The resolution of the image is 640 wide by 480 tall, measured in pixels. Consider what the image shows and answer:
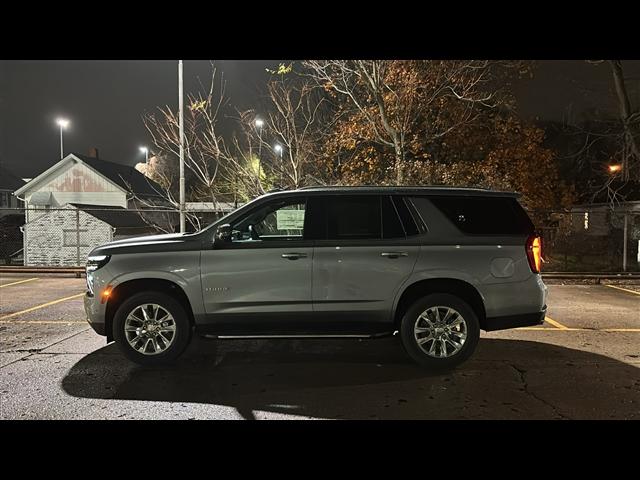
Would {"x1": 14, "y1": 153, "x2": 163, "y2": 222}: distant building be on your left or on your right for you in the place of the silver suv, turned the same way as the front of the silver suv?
on your right

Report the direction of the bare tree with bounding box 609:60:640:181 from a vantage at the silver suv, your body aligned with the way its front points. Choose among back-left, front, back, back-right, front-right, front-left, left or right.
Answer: back-right

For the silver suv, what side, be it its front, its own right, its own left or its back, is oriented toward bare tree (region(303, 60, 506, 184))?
right

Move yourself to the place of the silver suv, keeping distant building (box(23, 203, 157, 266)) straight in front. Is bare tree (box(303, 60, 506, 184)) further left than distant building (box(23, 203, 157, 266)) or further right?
right

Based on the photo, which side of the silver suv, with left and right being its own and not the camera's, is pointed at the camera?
left

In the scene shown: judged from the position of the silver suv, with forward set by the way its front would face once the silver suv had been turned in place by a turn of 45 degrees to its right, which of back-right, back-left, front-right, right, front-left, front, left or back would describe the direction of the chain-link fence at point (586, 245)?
right

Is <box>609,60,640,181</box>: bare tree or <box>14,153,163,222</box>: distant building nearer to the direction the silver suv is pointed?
the distant building

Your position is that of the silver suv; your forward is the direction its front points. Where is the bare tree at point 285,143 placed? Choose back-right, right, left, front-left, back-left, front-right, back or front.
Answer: right

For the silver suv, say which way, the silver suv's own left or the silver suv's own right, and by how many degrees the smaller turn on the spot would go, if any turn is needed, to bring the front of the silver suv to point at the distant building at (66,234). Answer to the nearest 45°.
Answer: approximately 45° to the silver suv's own right

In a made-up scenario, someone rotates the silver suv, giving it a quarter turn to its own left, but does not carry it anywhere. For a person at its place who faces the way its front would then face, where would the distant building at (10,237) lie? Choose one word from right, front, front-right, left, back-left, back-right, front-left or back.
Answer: back-right

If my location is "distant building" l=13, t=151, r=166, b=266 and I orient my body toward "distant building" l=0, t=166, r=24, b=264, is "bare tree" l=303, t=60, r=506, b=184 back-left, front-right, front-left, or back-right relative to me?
back-right
